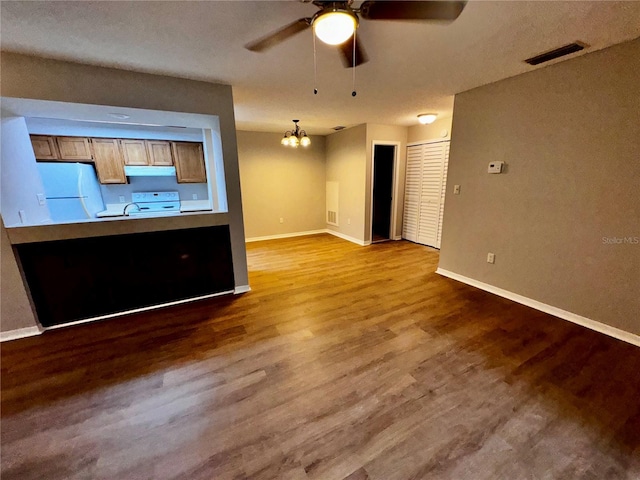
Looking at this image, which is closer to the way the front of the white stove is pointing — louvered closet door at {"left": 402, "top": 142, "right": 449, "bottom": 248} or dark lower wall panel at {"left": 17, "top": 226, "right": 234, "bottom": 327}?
the dark lower wall panel

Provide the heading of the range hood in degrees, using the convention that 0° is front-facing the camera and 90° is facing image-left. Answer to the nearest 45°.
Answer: approximately 0°

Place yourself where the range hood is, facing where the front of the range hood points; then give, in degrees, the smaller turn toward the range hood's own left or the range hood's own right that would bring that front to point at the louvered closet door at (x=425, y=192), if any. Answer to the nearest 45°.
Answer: approximately 45° to the range hood's own left

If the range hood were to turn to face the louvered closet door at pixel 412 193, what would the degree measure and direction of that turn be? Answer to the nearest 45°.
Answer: approximately 45° to its left

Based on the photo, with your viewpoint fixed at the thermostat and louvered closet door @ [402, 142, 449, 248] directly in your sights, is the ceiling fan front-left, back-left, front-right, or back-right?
back-left

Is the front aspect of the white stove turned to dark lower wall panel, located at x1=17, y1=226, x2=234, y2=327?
yes

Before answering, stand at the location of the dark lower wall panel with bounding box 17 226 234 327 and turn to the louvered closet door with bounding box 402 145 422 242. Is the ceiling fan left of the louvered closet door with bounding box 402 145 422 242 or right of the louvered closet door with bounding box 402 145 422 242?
right

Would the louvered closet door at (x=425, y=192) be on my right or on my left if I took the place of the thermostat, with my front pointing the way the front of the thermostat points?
on my right

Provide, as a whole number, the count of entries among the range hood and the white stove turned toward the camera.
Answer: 2

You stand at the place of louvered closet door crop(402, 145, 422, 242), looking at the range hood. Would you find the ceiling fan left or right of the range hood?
left
